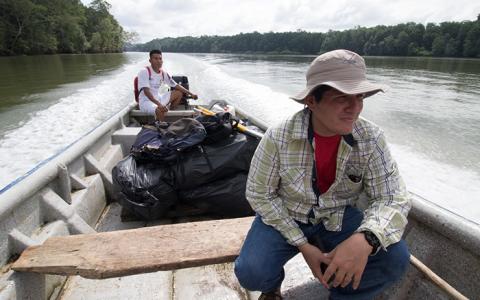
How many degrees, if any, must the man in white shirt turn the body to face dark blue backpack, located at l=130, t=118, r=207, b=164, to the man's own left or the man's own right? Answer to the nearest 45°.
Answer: approximately 45° to the man's own right

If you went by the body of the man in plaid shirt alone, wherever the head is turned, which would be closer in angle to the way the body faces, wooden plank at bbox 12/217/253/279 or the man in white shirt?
the wooden plank

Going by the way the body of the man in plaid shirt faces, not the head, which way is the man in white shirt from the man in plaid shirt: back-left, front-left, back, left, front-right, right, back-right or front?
back-right

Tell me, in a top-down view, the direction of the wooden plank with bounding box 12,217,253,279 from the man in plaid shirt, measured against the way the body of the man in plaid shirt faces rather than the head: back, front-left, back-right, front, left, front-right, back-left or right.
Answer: right

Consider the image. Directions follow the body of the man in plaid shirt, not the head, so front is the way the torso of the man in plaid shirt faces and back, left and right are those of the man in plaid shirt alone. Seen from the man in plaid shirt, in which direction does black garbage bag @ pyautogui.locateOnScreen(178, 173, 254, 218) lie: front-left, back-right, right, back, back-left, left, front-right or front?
back-right

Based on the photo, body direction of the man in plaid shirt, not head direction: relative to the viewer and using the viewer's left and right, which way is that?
facing the viewer

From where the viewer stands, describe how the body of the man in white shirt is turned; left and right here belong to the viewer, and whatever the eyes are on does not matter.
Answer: facing the viewer and to the right of the viewer

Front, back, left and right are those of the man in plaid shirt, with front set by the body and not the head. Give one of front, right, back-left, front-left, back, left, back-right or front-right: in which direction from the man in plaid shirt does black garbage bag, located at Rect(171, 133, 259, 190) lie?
back-right

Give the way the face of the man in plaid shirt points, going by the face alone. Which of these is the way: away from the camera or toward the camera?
toward the camera

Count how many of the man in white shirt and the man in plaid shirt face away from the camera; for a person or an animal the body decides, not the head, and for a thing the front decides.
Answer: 0
